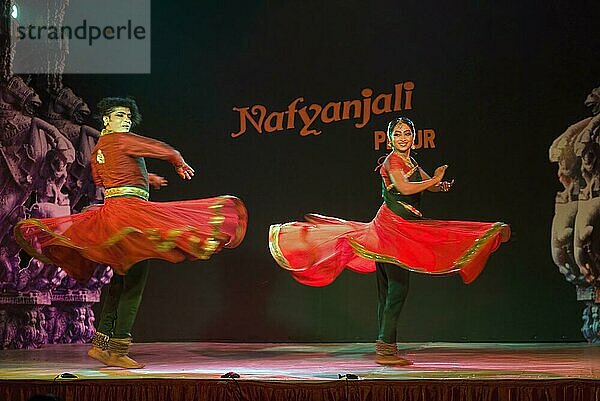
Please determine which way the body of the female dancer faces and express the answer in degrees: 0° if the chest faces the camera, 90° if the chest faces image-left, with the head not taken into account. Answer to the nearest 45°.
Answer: approximately 315°
